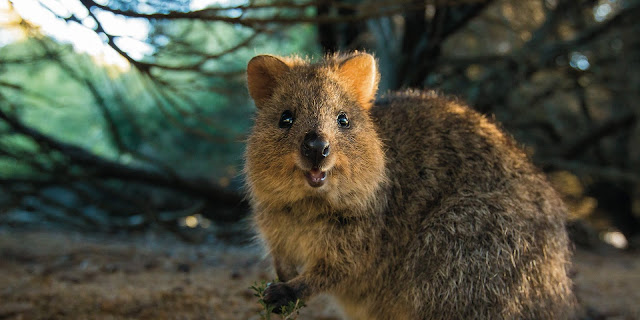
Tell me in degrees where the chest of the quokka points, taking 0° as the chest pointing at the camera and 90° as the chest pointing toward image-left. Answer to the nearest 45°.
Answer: approximately 45°
